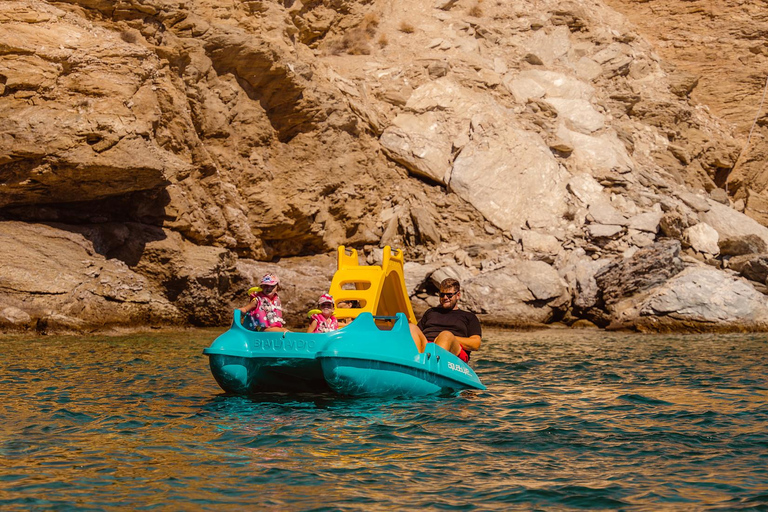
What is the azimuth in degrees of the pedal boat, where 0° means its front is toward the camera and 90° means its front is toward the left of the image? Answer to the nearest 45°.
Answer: approximately 45°

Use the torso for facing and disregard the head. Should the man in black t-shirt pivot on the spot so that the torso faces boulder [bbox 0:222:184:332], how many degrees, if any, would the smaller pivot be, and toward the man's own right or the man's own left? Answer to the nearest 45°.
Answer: approximately 90° to the man's own right

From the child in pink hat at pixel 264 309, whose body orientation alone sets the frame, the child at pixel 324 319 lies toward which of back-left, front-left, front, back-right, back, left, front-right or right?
front-left

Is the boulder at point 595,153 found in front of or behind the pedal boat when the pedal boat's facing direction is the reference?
behind

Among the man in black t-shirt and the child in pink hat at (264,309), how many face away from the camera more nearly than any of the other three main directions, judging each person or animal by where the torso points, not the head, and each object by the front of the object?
0

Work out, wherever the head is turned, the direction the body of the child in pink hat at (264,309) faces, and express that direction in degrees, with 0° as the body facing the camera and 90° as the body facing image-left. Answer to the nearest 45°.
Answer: approximately 0°

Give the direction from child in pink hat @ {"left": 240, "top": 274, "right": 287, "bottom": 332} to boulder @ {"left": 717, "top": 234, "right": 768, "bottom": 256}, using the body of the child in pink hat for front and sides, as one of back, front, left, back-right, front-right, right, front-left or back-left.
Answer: back-left

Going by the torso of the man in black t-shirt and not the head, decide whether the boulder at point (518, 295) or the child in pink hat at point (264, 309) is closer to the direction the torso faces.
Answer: the child in pink hat

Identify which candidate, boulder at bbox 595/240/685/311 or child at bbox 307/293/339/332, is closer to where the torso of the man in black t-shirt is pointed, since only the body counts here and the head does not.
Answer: the child

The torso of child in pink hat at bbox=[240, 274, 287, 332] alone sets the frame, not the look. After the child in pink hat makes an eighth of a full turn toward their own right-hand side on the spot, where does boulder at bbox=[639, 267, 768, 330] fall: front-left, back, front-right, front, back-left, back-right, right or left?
back
